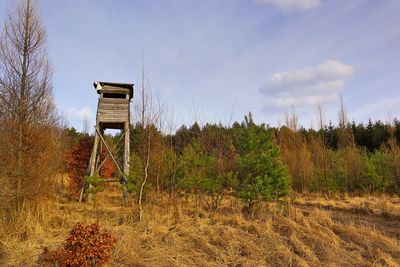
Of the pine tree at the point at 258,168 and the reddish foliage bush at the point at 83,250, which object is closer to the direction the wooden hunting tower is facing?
the reddish foliage bush

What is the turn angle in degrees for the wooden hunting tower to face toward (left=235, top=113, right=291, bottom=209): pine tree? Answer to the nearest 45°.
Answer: approximately 45° to its left

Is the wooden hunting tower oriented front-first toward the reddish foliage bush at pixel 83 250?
yes
